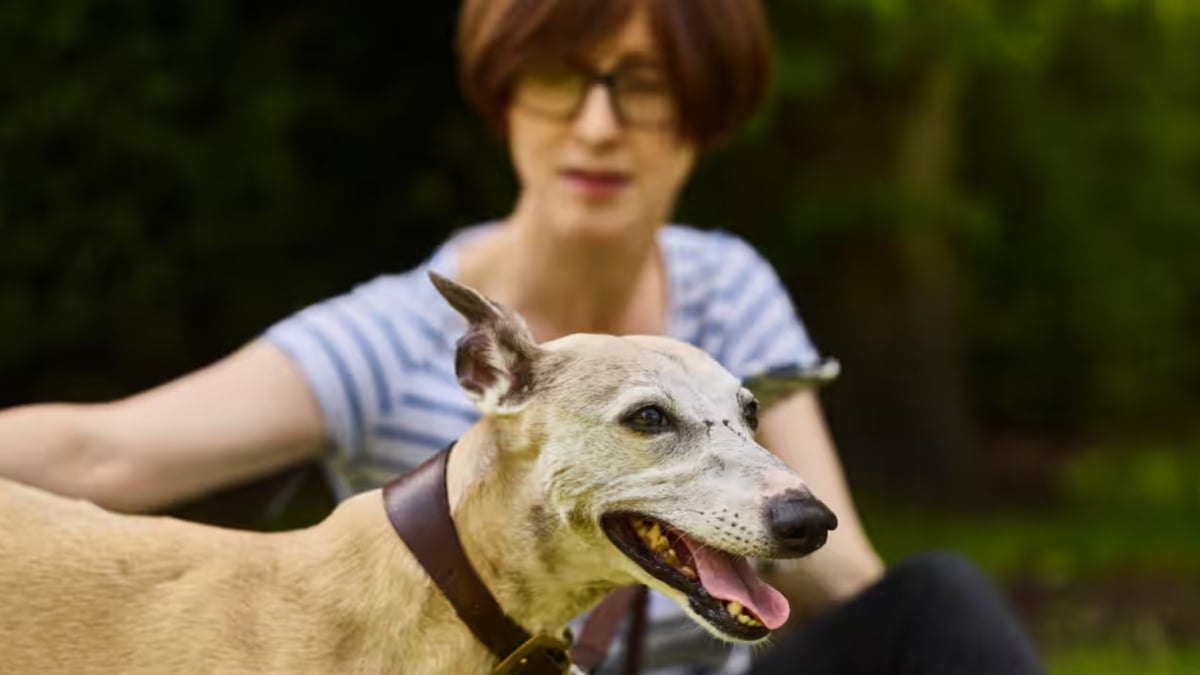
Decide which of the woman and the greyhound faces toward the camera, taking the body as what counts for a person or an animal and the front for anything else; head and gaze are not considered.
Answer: the woman

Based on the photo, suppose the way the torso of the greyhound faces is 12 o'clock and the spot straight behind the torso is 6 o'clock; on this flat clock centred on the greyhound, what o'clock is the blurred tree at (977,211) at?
The blurred tree is roughly at 10 o'clock from the greyhound.

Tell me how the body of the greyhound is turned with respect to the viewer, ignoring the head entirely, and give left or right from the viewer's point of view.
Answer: facing to the right of the viewer

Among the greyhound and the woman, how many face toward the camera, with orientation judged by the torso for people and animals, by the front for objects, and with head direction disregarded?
1

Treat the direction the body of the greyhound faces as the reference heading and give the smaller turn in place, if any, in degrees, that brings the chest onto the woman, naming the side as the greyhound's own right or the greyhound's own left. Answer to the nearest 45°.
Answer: approximately 90° to the greyhound's own left

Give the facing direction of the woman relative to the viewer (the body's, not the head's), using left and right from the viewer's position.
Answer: facing the viewer

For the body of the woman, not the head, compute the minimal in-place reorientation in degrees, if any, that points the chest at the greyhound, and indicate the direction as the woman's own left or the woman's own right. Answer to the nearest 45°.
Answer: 0° — they already face it

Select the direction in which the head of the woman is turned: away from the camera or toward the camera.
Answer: toward the camera

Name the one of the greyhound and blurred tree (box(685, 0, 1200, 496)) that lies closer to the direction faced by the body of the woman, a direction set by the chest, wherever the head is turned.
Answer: the greyhound

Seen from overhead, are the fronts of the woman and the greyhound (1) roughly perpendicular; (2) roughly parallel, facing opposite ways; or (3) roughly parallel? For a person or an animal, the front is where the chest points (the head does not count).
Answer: roughly perpendicular
